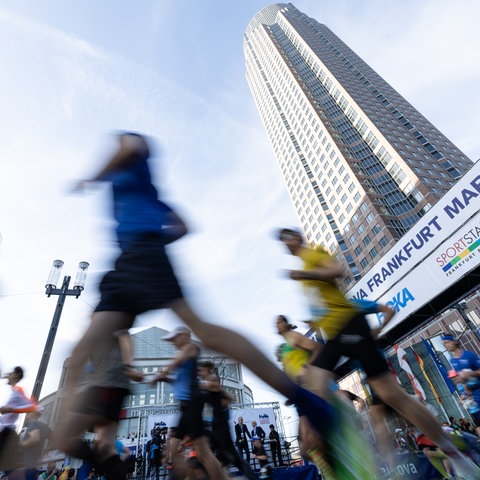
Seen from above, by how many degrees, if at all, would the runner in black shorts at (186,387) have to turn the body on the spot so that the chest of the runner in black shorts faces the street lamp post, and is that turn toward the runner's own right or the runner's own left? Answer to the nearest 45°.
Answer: approximately 45° to the runner's own right

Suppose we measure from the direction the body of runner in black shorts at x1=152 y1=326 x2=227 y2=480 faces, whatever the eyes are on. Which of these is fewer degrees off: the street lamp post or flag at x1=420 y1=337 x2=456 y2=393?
the street lamp post

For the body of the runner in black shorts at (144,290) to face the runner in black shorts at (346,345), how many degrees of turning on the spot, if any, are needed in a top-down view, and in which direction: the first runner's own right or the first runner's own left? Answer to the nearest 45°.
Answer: approximately 135° to the first runner's own right

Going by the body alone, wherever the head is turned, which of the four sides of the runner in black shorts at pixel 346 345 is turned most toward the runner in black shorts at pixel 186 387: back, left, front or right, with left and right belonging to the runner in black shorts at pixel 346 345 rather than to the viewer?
front

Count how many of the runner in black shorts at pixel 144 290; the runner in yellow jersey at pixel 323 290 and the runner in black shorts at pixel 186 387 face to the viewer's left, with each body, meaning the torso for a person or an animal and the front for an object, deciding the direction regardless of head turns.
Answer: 3

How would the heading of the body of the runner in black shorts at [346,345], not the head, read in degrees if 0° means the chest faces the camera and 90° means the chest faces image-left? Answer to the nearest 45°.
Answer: approximately 90°

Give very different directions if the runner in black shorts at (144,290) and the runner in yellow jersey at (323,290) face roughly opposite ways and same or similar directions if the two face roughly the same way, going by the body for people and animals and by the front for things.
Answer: same or similar directions

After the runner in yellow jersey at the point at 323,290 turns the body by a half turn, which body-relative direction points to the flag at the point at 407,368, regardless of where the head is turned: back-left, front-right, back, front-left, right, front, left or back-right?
left

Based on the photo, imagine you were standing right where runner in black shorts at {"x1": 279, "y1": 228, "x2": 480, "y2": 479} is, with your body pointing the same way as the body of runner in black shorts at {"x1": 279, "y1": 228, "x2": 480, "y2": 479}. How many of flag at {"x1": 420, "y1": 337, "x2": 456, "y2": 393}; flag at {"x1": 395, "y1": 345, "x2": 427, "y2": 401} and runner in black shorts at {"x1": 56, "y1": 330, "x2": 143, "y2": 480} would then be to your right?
2

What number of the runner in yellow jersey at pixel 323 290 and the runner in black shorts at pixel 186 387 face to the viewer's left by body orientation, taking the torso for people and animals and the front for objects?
2

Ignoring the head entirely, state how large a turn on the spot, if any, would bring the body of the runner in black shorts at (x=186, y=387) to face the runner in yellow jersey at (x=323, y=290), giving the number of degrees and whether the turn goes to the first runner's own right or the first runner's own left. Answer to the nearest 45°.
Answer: approximately 135° to the first runner's own left

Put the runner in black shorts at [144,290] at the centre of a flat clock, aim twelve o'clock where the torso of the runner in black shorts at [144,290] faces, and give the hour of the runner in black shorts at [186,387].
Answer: the runner in black shorts at [186,387] is roughly at 3 o'clock from the runner in black shorts at [144,290].

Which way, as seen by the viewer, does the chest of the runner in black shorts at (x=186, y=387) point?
to the viewer's left

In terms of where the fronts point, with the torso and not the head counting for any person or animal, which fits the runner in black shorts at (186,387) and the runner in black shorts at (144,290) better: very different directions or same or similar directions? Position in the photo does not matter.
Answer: same or similar directions

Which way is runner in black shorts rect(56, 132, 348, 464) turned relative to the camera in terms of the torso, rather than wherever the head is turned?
to the viewer's left

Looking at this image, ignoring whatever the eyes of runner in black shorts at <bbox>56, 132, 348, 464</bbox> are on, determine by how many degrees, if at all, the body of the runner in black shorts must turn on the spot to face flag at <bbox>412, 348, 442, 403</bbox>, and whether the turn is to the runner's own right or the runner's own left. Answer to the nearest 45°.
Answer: approximately 135° to the runner's own right
